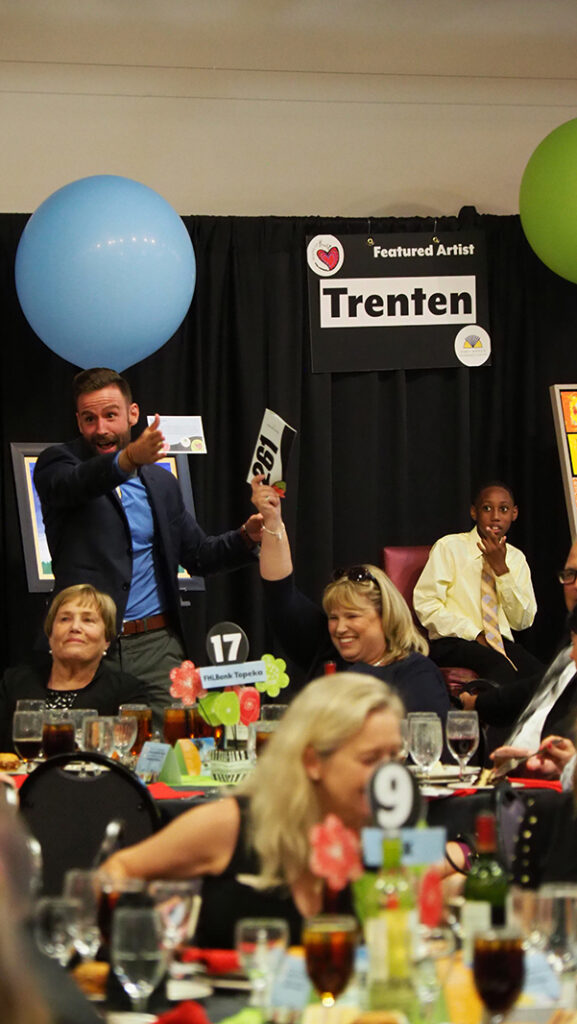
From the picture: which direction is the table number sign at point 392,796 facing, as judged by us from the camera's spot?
facing the viewer

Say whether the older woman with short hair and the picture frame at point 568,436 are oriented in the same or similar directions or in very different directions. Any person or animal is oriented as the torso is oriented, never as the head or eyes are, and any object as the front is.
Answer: same or similar directions

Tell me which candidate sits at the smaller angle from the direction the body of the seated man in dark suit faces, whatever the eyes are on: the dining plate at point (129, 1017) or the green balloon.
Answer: the dining plate

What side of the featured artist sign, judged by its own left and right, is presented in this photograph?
front

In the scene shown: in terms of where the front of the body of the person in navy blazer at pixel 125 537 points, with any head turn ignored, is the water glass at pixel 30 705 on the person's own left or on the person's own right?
on the person's own right

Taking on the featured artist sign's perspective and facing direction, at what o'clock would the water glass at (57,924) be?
The water glass is roughly at 12 o'clock from the featured artist sign.

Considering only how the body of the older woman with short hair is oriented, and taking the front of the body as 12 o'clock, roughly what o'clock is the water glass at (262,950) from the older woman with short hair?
The water glass is roughly at 12 o'clock from the older woman with short hair.

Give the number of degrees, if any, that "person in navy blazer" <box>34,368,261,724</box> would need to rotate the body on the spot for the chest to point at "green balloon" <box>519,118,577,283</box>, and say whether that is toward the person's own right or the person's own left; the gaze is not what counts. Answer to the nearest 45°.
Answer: approximately 90° to the person's own left

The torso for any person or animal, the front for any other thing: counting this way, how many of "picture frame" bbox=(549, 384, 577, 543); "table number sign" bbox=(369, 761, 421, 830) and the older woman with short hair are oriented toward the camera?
3

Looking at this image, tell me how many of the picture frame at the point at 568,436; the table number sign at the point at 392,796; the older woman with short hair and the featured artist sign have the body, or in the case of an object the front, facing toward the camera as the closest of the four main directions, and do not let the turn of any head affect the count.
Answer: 4

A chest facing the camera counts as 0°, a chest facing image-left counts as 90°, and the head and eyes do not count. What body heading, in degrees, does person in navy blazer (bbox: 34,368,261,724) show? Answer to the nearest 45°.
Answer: approximately 315°

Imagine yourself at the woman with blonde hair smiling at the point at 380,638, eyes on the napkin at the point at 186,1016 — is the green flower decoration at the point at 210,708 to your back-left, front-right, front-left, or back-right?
front-right

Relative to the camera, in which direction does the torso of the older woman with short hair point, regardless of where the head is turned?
toward the camera

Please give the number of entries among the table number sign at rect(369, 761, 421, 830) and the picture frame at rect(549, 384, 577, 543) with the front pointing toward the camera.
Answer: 2

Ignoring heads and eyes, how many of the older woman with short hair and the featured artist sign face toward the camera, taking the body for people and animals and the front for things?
2

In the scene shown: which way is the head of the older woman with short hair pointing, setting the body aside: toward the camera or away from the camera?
toward the camera

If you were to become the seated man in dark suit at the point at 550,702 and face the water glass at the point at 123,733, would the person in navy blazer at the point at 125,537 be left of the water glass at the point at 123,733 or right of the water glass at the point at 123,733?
right
